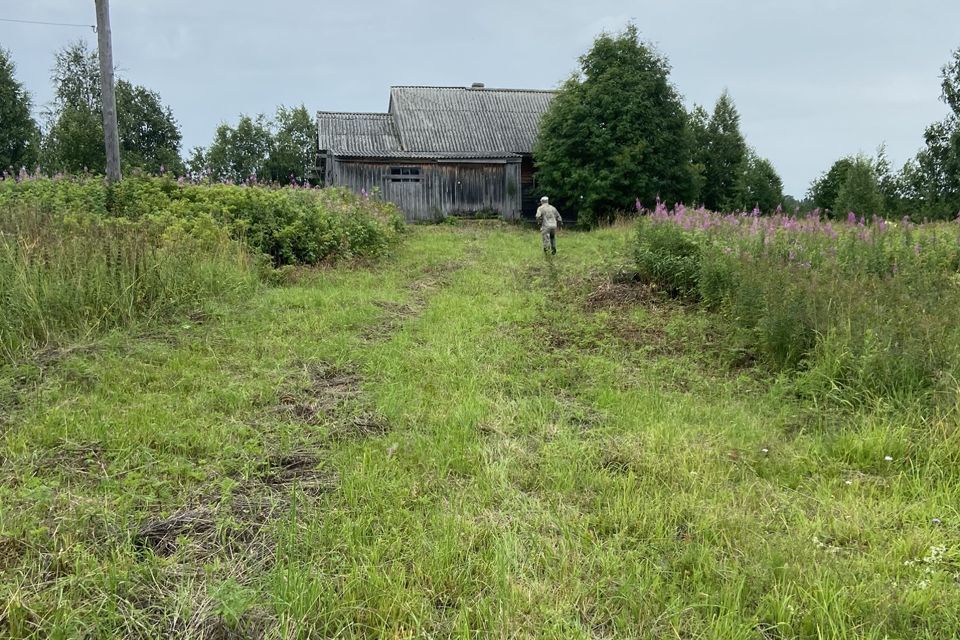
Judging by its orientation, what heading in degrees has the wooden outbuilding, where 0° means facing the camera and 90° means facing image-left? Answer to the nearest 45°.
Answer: approximately 0°

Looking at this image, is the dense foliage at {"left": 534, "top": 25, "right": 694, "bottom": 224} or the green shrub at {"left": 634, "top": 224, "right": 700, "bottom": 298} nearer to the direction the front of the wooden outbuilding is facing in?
the green shrub

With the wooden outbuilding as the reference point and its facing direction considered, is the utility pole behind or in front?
in front

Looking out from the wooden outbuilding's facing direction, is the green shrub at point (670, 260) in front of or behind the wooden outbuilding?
in front

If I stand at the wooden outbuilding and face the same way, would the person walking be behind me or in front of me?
in front

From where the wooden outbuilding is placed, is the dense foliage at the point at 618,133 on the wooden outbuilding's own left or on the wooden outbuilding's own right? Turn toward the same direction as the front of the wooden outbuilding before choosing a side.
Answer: on the wooden outbuilding's own left

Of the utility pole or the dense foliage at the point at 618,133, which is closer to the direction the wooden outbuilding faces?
the utility pole
